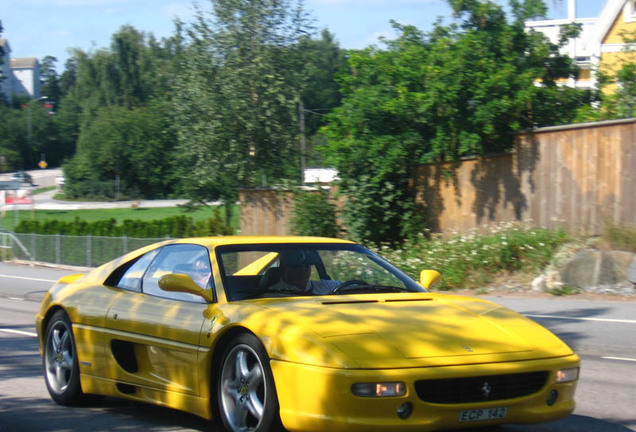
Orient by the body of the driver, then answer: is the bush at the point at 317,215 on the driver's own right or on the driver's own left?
on the driver's own left

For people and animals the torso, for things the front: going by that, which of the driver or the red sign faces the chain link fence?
the red sign

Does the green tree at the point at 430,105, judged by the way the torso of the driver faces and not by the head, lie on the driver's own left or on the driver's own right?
on the driver's own left

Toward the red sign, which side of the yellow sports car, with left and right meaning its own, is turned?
back

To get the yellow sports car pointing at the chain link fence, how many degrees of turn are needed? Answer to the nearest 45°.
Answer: approximately 135° to its left

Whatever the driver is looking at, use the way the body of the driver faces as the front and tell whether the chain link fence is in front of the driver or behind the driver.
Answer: behind

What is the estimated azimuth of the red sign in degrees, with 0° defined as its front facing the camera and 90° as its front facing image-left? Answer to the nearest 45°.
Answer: approximately 0°

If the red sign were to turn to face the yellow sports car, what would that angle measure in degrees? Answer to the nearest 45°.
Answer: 0° — it already faces it

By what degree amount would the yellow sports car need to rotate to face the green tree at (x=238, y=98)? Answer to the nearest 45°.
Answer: approximately 135° to its left
